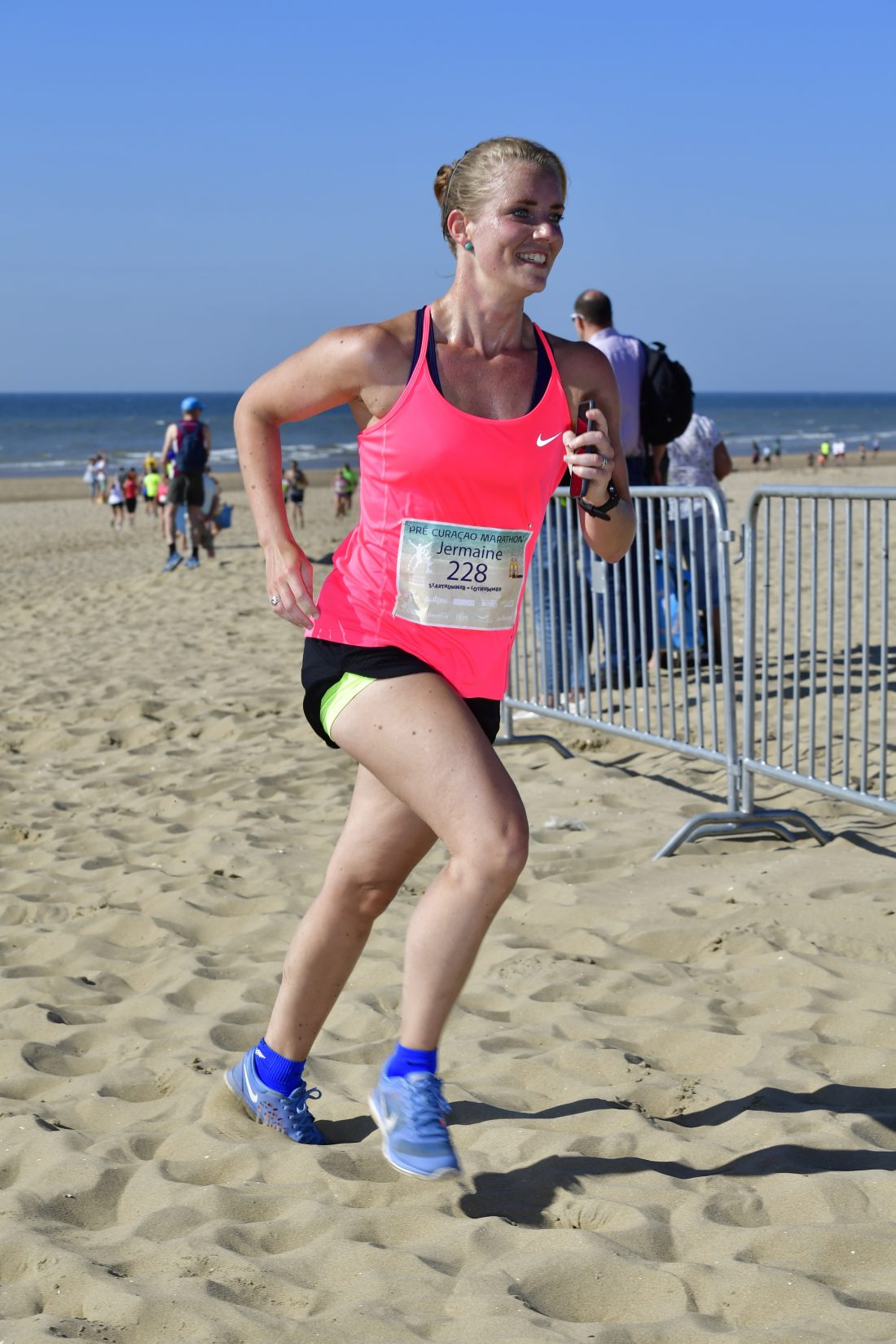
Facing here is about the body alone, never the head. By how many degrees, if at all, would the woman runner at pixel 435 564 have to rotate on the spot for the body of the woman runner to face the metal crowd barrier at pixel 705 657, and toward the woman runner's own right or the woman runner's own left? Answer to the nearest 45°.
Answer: approximately 135° to the woman runner's own left

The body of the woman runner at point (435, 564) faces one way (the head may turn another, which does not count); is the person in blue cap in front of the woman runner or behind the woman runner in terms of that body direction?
behind

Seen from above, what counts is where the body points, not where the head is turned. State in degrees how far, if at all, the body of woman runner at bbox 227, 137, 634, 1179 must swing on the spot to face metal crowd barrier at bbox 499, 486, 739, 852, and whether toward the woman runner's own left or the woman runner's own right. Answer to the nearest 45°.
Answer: approximately 135° to the woman runner's own left

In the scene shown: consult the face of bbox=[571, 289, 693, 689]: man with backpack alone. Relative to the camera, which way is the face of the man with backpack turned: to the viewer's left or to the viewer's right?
to the viewer's left

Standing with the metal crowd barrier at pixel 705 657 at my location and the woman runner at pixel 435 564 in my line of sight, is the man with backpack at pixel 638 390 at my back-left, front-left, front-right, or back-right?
back-right

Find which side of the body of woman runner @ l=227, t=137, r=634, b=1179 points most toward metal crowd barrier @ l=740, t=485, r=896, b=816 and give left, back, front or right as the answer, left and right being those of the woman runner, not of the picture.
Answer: left

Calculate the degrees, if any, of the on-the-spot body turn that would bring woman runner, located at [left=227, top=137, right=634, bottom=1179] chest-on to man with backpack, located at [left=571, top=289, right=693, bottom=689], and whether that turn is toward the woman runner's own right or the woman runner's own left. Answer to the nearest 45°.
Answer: approximately 135° to the woman runner's own left

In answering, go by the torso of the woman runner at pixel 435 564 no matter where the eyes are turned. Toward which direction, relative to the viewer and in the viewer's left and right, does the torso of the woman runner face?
facing the viewer and to the right of the viewer
